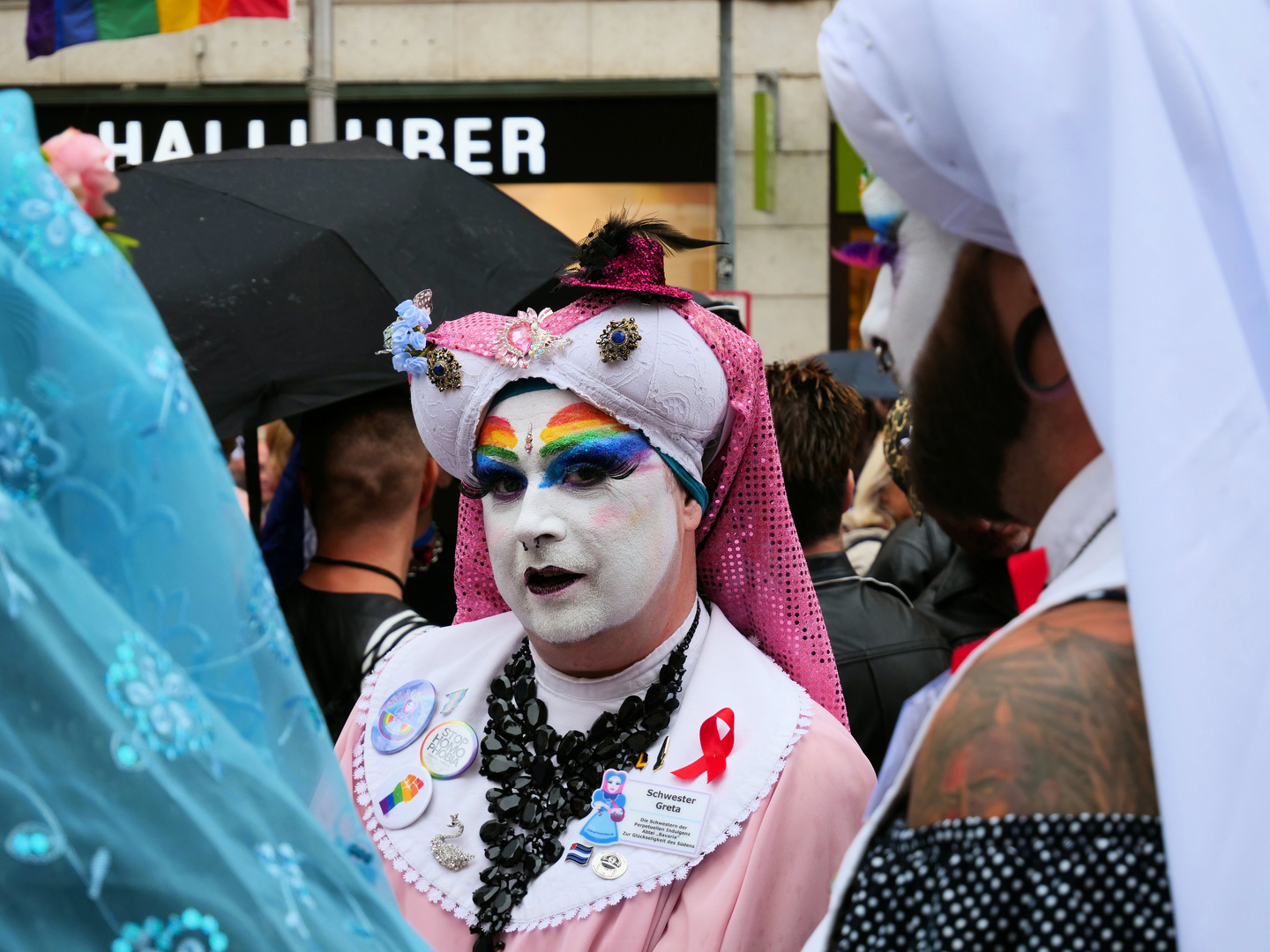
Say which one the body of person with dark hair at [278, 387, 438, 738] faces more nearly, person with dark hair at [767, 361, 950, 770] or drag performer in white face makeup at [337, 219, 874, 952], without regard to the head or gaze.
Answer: the person with dark hair

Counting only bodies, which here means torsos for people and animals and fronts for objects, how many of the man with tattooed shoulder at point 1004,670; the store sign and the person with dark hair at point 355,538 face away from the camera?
1

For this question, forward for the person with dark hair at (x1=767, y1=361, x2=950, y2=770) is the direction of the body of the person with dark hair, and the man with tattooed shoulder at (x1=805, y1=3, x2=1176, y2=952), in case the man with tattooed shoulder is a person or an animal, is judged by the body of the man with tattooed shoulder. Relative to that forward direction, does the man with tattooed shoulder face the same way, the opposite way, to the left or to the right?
to the left

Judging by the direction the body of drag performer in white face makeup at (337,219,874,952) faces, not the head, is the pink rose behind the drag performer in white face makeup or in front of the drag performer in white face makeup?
in front

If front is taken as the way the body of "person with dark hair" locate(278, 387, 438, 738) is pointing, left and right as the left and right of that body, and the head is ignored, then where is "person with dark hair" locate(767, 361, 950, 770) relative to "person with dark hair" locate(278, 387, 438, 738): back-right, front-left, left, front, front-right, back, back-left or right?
right

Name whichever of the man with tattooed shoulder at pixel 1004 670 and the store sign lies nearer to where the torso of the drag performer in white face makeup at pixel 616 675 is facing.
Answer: the man with tattooed shoulder

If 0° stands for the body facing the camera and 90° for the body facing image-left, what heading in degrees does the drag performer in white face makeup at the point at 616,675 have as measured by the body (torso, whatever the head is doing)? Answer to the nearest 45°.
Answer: approximately 45°

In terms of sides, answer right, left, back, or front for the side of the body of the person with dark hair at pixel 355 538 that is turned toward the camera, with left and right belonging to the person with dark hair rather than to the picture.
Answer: back

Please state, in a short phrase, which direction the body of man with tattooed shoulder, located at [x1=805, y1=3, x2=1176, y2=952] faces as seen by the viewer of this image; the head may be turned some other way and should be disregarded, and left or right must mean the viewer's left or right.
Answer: facing to the left of the viewer

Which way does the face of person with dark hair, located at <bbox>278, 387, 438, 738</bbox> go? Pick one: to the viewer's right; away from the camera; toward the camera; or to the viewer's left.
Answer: away from the camera

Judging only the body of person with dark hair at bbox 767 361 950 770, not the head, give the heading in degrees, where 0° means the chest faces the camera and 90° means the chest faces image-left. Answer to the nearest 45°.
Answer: approximately 180°

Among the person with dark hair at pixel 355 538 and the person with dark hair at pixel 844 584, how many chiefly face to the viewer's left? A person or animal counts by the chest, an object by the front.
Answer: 0

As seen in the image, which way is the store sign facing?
toward the camera

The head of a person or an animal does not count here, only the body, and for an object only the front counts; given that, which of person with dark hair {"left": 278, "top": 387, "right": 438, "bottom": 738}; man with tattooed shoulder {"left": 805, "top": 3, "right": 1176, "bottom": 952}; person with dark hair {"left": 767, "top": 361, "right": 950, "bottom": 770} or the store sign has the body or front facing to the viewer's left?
the man with tattooed shoulder
